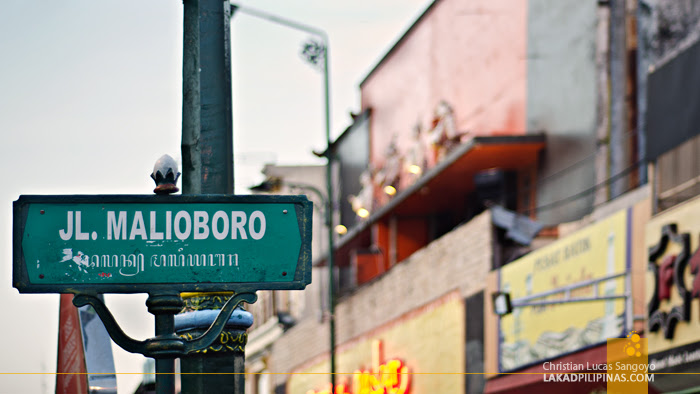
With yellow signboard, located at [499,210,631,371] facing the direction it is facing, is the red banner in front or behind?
in front

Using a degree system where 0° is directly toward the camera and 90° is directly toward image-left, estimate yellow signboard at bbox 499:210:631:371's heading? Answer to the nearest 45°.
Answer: approximately 45°

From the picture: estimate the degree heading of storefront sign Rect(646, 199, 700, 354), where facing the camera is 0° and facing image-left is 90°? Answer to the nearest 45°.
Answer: approximately 45°

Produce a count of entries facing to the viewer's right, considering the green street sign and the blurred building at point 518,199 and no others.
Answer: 0

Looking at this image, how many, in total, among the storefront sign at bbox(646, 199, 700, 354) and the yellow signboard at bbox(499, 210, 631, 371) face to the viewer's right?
0

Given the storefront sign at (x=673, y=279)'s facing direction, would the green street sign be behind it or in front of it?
in front

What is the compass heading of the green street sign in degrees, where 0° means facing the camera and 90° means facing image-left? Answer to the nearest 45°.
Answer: approximately 0°
